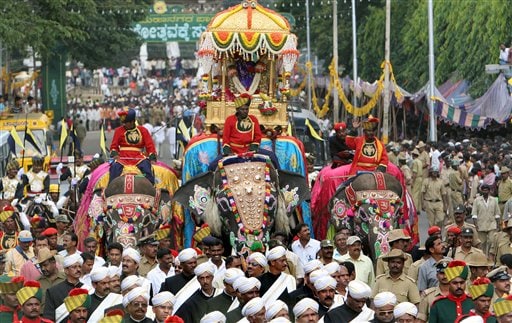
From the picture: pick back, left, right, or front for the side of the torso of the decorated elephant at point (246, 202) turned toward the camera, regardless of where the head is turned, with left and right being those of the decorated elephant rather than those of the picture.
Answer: front

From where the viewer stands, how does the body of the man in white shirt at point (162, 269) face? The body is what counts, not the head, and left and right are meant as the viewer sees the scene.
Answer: facing the viewer and to the right of the viewer

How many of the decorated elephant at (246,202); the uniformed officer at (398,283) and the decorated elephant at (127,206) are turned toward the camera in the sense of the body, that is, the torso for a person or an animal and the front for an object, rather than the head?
3

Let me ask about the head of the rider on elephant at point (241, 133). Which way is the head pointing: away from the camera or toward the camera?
toward the camera

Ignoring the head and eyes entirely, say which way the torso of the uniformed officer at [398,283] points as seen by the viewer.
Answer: toward the camera

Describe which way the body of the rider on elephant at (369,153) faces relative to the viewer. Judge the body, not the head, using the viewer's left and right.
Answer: facing the viewer

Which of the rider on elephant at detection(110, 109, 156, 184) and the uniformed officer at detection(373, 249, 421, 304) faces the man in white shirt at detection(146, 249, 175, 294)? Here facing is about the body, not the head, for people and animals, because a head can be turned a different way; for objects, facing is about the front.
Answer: the rider on elephant

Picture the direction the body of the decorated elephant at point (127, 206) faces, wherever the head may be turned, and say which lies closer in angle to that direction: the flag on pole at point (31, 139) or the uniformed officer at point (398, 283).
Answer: the uniformed officer

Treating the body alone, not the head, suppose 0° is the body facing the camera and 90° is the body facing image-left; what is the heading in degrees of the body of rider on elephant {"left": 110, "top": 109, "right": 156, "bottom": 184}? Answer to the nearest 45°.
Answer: approximately 0°

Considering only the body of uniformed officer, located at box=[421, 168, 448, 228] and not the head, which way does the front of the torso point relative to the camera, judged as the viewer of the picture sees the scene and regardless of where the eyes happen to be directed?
toward the camera

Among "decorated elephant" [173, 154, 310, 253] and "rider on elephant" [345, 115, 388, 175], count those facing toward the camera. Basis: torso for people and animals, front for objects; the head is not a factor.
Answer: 2

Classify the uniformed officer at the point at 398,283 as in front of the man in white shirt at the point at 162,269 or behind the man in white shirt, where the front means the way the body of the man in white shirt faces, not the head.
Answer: in front

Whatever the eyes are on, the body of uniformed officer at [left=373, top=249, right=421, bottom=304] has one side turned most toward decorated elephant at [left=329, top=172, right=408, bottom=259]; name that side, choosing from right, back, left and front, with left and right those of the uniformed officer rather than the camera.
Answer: back

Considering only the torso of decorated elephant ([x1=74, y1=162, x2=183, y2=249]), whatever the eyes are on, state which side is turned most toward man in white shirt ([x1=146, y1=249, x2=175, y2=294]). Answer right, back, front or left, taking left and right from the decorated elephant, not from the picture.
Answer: front
